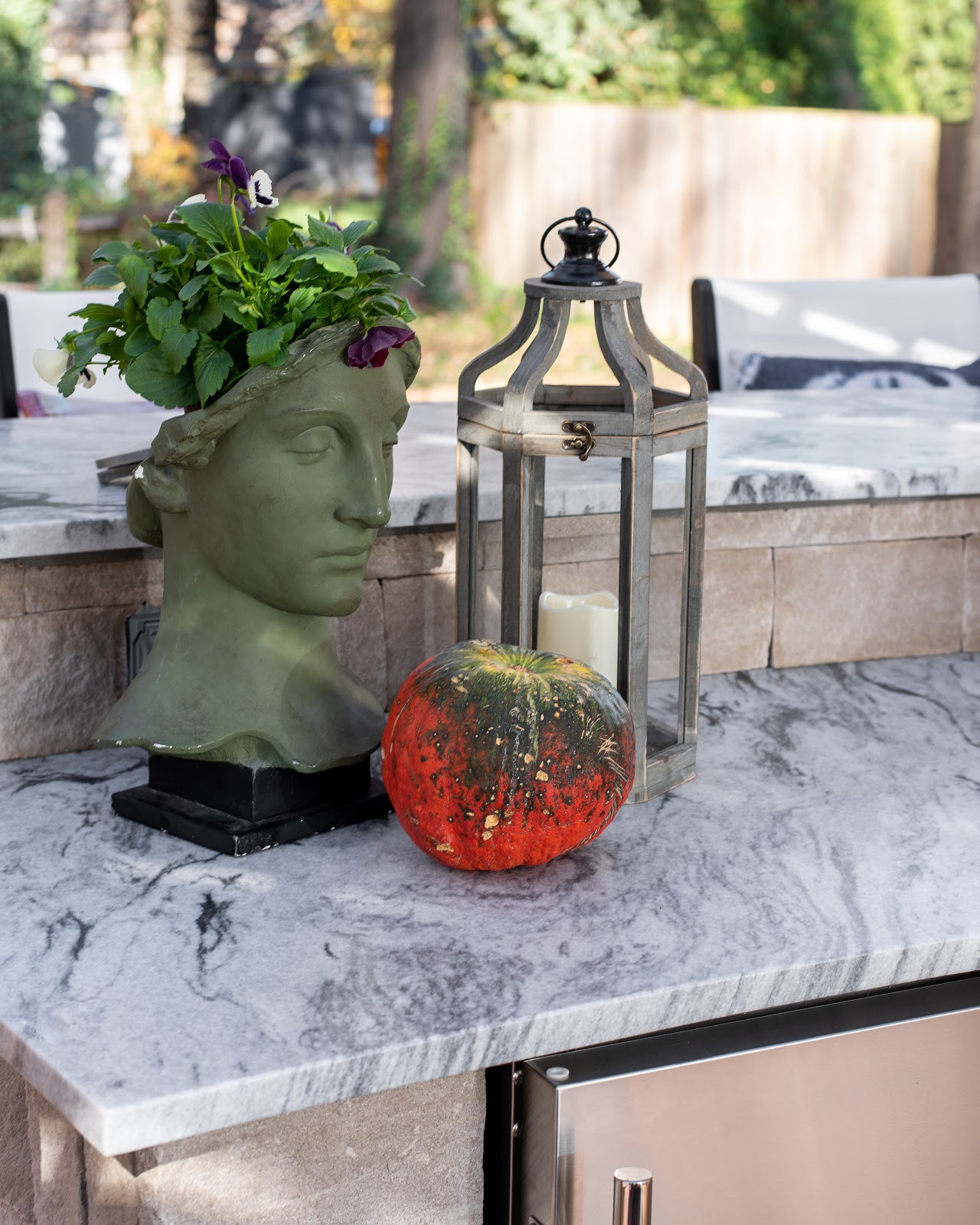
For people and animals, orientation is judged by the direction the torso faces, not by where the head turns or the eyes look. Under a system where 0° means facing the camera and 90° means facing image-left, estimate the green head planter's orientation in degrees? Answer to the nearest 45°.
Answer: approximately 315°

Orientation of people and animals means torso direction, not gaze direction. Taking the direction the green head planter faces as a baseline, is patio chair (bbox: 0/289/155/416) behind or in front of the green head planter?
behind

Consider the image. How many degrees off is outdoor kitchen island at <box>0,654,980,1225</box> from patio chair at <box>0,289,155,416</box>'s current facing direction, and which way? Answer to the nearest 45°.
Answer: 0° — it already faces it

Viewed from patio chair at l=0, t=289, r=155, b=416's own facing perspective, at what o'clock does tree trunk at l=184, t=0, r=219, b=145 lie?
The tree trunk is roughly at 6 o'clock from the patio chair.

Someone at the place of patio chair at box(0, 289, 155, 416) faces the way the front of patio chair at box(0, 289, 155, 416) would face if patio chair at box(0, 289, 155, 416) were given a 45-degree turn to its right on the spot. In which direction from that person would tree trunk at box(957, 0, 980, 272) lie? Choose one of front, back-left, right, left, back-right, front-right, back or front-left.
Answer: back

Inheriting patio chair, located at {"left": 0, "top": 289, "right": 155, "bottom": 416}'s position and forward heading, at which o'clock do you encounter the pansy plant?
The pansy plant is roughly at 12 o'clock from the patio chair.

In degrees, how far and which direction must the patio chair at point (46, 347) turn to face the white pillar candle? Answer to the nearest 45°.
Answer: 0° — it already faces it

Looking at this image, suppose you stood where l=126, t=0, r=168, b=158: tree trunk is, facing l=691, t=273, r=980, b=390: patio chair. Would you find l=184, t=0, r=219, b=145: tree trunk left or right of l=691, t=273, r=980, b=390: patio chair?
left

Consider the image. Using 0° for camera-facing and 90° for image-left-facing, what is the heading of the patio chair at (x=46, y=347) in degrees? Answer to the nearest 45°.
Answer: approximately 0°

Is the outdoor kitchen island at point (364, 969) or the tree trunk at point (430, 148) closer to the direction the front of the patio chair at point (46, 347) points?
the outdoor kitchen island
